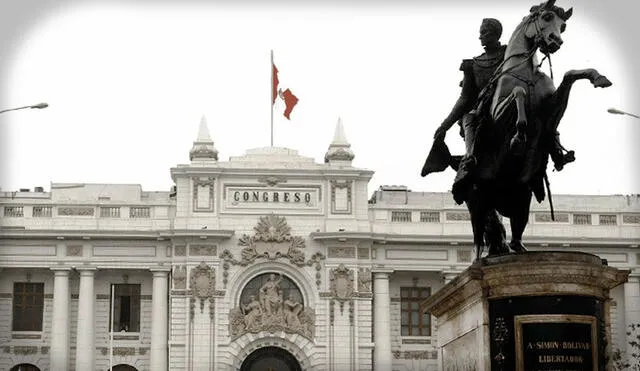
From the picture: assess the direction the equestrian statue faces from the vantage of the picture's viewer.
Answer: facing the viewer and to the right of the viewer
